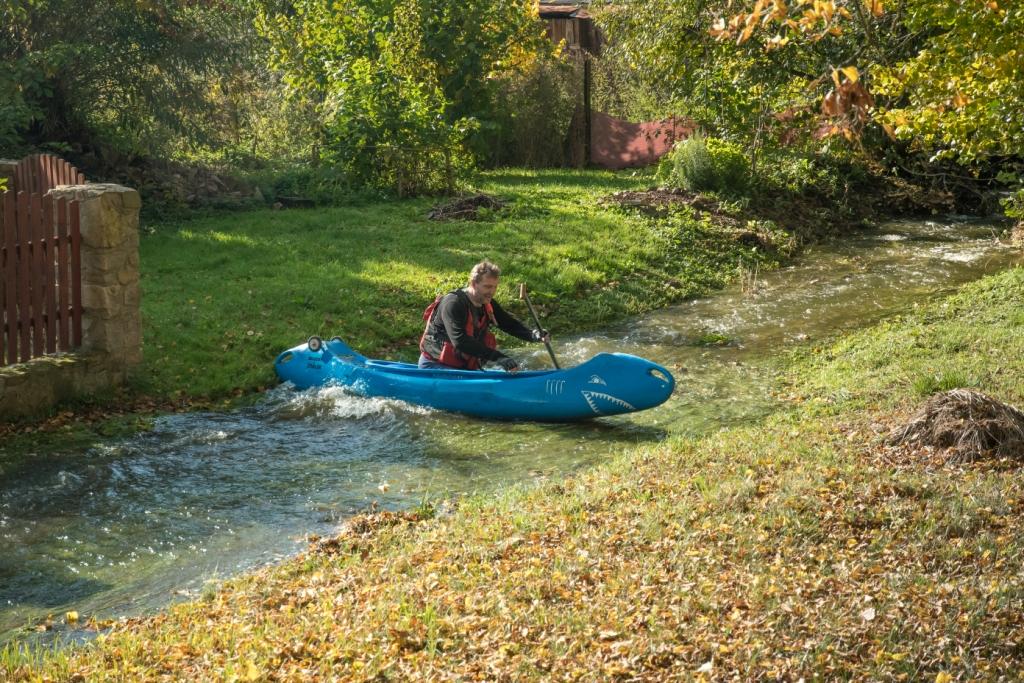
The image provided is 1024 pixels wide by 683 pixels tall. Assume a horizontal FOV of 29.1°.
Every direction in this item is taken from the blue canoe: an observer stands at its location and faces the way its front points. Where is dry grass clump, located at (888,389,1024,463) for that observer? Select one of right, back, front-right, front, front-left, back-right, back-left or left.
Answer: front-right

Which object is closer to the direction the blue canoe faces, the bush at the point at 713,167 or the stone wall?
the bush

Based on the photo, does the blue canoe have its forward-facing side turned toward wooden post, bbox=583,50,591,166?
no

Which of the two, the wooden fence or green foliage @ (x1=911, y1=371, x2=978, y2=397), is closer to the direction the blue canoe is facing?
the green foliage

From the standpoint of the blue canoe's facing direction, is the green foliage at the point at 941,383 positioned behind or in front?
in front

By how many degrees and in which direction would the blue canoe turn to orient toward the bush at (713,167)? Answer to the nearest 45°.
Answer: approximately 90° to its left

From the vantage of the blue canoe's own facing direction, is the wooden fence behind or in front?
behind

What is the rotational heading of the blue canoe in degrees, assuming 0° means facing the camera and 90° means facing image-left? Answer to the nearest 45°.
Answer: approximately 270°

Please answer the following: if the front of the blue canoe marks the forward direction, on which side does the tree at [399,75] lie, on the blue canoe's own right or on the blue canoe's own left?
on the blue canoe's own left

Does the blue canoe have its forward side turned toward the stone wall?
no

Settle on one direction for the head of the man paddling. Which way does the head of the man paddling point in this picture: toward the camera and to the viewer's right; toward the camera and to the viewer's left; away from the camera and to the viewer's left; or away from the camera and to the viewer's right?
toward the camera and to the viewer's right
